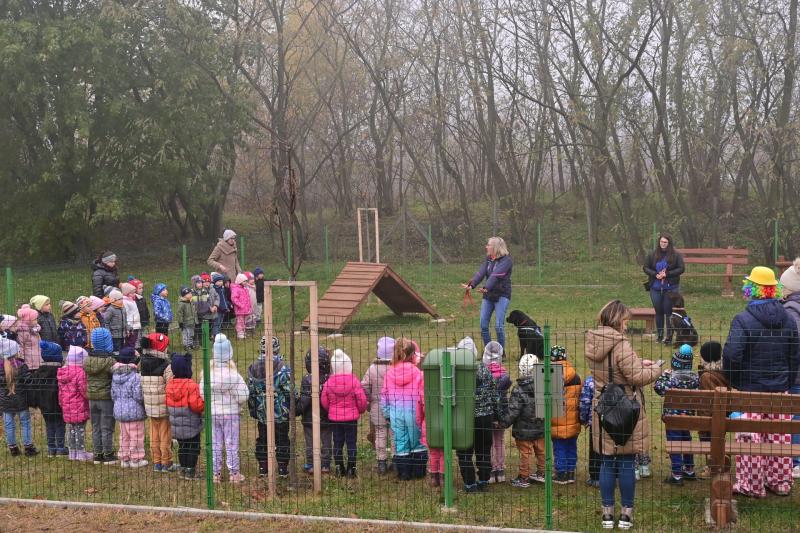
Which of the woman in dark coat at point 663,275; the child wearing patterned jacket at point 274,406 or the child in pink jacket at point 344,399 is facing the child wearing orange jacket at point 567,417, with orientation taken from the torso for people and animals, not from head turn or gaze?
the woman in dark coat

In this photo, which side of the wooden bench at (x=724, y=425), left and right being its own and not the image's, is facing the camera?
back

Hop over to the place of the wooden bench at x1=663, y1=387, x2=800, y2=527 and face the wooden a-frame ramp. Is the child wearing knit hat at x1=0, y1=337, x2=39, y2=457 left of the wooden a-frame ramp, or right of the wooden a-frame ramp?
left

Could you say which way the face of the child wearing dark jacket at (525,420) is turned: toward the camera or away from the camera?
away from the camera

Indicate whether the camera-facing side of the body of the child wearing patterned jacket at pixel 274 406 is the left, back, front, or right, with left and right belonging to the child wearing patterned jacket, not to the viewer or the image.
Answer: back

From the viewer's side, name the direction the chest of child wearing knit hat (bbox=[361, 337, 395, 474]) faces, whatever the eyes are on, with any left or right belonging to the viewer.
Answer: facing away from the viewer

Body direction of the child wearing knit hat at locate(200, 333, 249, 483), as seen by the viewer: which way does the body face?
away from the camera

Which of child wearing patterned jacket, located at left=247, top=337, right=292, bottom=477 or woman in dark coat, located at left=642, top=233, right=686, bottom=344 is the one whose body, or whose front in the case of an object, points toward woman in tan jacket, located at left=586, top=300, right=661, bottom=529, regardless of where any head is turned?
the woman in dark coat

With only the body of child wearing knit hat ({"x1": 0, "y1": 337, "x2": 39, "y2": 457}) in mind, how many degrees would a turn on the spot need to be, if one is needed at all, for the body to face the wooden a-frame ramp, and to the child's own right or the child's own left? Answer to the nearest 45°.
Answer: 0° — they already face it

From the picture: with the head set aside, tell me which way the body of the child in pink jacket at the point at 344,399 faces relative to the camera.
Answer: away from the camera

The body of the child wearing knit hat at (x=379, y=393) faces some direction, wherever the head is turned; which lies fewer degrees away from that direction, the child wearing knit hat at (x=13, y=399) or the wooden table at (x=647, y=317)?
the wooden table

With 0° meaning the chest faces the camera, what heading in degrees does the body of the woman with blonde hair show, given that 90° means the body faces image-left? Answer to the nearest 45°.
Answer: approximately 45°

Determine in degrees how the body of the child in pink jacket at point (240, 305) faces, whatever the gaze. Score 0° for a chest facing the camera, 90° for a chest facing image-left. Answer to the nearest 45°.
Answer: approximately 315°

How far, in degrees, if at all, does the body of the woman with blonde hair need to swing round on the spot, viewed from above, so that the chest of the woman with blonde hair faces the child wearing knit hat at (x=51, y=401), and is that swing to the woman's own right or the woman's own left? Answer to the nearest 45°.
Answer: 0° — they already face them
